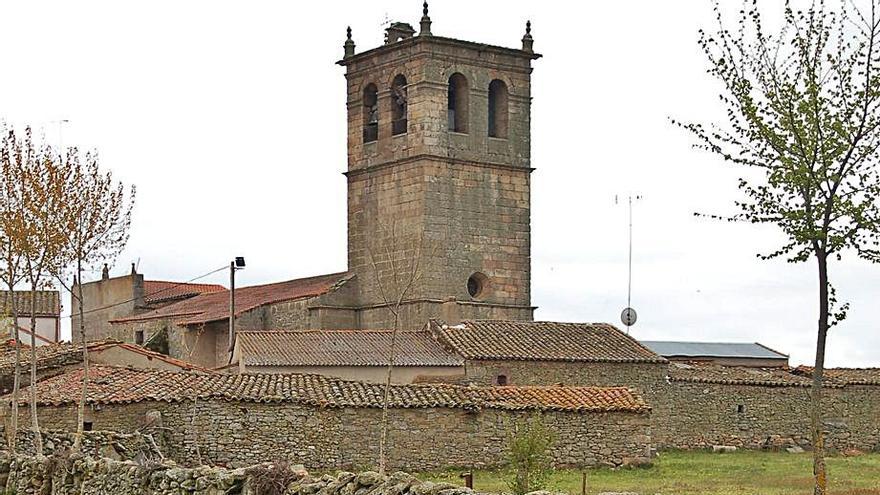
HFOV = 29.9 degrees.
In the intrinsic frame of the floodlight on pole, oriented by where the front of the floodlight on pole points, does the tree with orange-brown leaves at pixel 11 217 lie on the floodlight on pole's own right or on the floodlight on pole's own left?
on the floodlight on pole's own right

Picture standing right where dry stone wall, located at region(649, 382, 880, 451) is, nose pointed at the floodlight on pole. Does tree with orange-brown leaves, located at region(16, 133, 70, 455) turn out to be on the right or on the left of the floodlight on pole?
left

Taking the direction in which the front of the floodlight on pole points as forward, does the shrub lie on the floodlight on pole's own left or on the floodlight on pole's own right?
on the floodlight on pole's own right

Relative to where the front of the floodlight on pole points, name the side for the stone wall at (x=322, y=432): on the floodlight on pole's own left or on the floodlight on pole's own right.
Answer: on the floodlight on pole's own right

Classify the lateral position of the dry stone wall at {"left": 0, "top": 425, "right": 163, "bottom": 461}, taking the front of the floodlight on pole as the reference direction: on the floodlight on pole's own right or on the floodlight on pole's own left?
on the floodlight on pole's own right

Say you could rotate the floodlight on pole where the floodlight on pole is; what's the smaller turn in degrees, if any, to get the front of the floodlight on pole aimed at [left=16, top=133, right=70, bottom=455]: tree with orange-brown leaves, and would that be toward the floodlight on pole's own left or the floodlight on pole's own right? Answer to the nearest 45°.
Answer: approximately 90° to the floodlight on pole's own right

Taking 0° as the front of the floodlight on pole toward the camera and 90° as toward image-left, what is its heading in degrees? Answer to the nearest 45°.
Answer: approximately 270°
